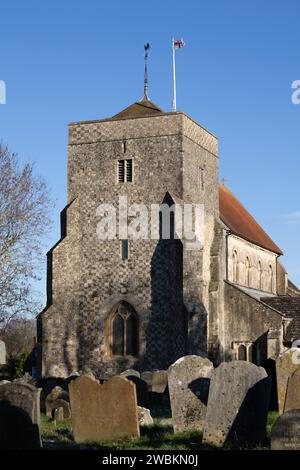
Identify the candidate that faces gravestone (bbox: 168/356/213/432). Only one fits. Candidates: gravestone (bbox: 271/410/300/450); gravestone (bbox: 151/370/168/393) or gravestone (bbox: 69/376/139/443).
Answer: gravestone (bbox: 151/370/168/393)

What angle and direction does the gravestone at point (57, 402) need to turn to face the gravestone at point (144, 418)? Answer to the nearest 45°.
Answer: approximately 45° to its left

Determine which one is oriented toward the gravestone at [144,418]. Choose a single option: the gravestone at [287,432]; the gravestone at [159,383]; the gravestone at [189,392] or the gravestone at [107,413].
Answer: the gravestone at [159,383]

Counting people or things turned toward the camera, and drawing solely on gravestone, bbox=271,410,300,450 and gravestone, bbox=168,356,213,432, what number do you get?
2

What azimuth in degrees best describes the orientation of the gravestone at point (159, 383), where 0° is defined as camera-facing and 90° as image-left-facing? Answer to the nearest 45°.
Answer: approximately 0°

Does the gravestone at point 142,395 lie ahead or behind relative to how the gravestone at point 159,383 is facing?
ahead

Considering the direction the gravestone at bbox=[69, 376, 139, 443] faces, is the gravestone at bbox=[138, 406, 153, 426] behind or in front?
behind

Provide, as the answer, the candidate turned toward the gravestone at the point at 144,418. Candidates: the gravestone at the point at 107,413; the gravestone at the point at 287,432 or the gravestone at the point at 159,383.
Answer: the gravestone at the point at 159,383

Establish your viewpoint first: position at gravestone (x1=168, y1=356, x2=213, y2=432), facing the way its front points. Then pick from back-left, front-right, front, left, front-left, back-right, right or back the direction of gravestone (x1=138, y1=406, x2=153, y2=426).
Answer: back-right

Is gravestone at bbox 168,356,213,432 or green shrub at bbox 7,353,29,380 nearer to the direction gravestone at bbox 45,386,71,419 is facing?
the gravestone
